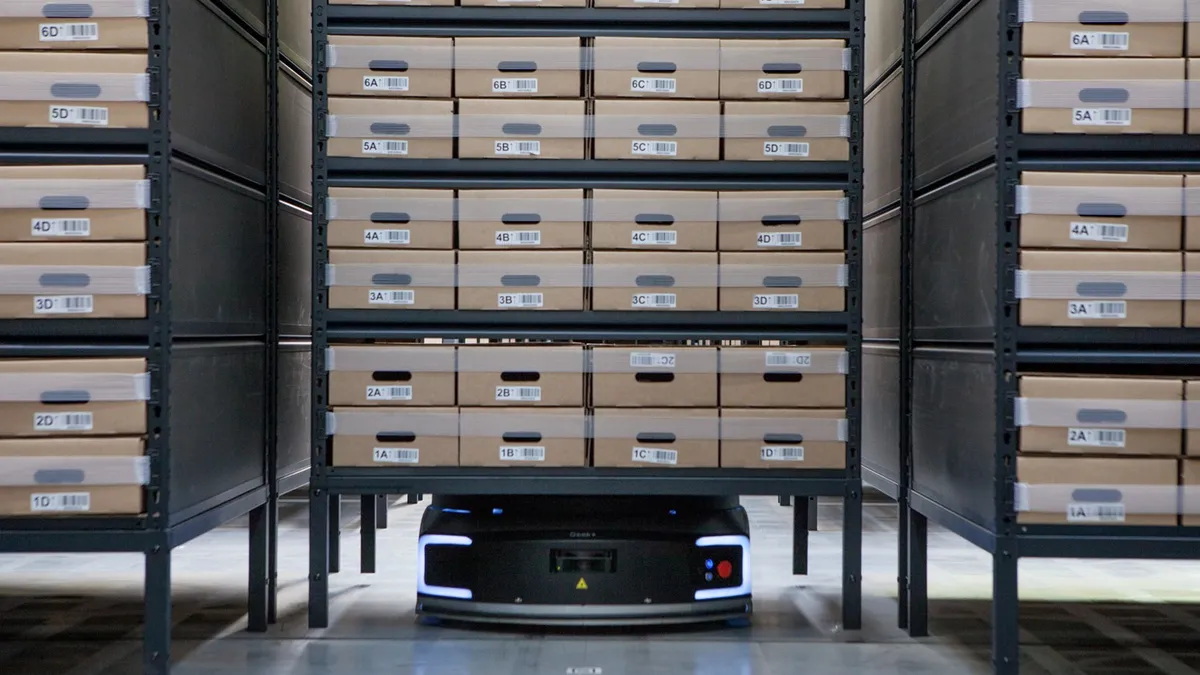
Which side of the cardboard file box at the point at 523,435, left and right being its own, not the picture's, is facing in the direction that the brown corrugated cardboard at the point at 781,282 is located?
left

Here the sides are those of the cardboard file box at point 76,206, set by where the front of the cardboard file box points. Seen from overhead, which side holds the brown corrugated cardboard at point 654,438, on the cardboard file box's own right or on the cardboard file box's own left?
on the cardboard file box's own left

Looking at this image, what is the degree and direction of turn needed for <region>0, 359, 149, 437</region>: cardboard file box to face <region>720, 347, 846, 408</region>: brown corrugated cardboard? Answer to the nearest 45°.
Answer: approximately 90° to its left

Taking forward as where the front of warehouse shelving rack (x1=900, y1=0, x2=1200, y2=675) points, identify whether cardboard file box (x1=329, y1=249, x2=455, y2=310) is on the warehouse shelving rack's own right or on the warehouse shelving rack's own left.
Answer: on the warehouse shelving rack's own right

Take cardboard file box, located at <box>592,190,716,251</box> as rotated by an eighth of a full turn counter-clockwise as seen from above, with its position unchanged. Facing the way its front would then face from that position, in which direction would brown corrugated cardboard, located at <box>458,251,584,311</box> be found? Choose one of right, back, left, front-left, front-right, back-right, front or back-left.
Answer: back-right
